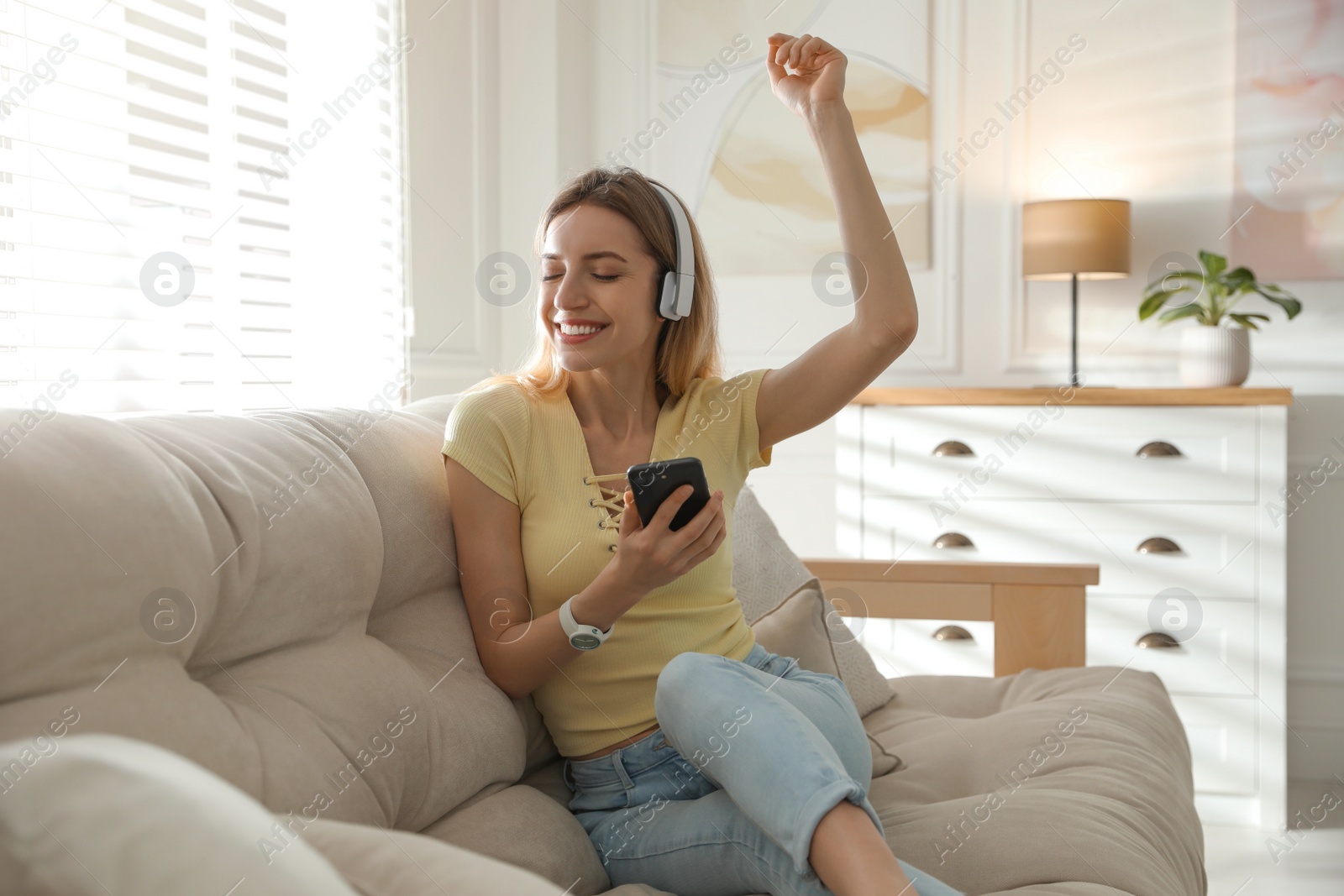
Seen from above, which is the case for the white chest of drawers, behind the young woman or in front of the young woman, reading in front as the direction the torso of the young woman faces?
behind

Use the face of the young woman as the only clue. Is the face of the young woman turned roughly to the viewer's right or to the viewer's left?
to the viewer's left

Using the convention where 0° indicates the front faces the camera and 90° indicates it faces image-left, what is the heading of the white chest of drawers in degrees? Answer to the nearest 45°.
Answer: approximately 0°

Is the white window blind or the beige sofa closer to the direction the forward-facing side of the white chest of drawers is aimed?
the beige sofa

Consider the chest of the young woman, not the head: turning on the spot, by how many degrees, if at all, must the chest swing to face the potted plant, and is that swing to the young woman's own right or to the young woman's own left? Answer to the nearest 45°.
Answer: approximately 135° to the young woman's own left

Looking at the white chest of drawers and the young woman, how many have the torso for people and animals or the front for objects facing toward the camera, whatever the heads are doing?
2

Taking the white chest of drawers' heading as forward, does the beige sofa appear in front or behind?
in front

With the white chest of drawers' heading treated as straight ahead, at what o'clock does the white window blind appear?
The white window blind is roughly at 2 o'clock from the white chest of drawers.
